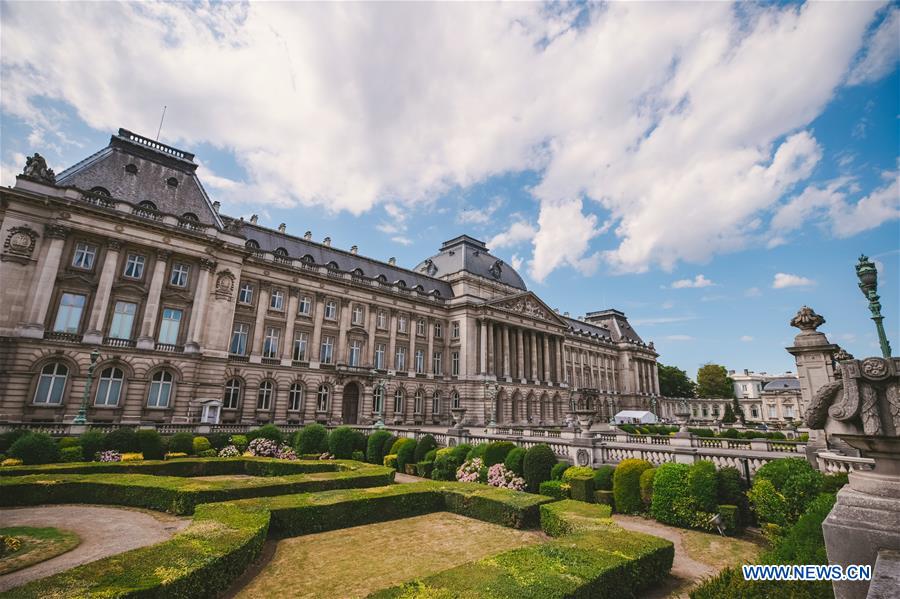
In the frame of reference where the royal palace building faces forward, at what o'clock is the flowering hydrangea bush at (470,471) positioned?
The flowering hydrangea bush is roughly at 12 o'clock from the royal palace building.

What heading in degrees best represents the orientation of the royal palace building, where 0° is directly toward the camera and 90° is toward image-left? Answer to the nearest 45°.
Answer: approximately 315°

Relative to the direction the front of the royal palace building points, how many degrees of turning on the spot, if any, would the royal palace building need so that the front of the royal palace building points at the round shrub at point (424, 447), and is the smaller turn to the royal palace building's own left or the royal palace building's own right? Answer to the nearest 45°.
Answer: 0° — it already faces it

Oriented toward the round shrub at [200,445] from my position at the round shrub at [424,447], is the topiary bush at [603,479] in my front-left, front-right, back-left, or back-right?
back-left

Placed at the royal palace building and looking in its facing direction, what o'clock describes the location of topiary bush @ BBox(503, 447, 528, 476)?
The topiary bush is roughly at 12 o'clock from the royal palace building.

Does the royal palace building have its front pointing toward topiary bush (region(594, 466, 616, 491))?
yes
